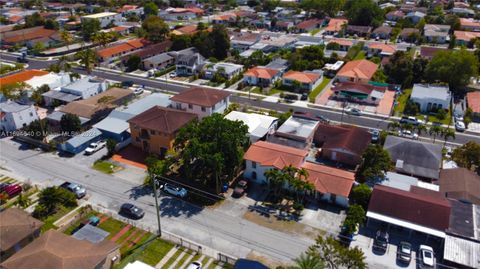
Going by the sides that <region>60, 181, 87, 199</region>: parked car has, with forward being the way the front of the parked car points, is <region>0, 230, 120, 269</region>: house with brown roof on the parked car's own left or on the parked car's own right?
on the parked car's own right

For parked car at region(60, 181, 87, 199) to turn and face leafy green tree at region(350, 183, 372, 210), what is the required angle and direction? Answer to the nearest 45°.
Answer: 0° — it already faces it

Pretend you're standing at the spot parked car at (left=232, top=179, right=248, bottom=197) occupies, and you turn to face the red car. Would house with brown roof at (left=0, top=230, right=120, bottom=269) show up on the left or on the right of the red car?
left

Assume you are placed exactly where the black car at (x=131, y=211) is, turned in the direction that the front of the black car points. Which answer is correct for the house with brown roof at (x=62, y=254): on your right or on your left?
on your right

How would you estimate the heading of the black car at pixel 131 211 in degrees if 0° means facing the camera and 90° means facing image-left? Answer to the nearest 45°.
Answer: approximately 315°

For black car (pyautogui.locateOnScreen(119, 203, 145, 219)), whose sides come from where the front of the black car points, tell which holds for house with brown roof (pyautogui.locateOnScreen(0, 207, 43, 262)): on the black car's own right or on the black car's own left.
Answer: on the black car's own right

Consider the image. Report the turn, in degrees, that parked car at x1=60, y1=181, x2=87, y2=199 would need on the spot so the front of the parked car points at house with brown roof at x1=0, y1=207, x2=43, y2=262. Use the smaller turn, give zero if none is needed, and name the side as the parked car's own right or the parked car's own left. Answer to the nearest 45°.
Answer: approximately 90° to the parked car's own right

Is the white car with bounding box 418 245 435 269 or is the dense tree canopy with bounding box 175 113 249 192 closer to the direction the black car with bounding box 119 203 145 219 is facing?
the white car
